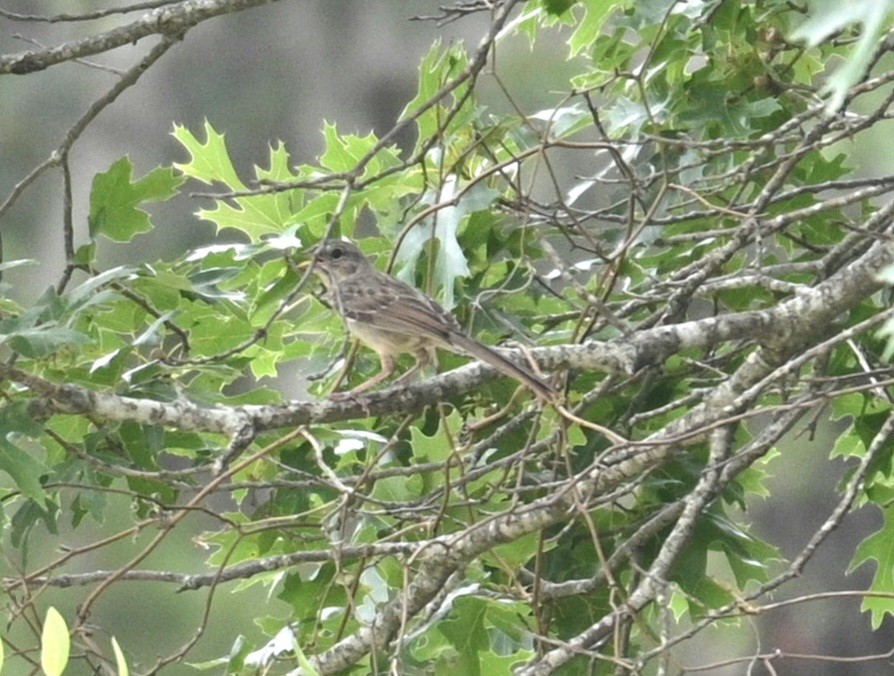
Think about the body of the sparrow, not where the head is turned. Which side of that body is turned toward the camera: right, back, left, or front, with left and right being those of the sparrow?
left
